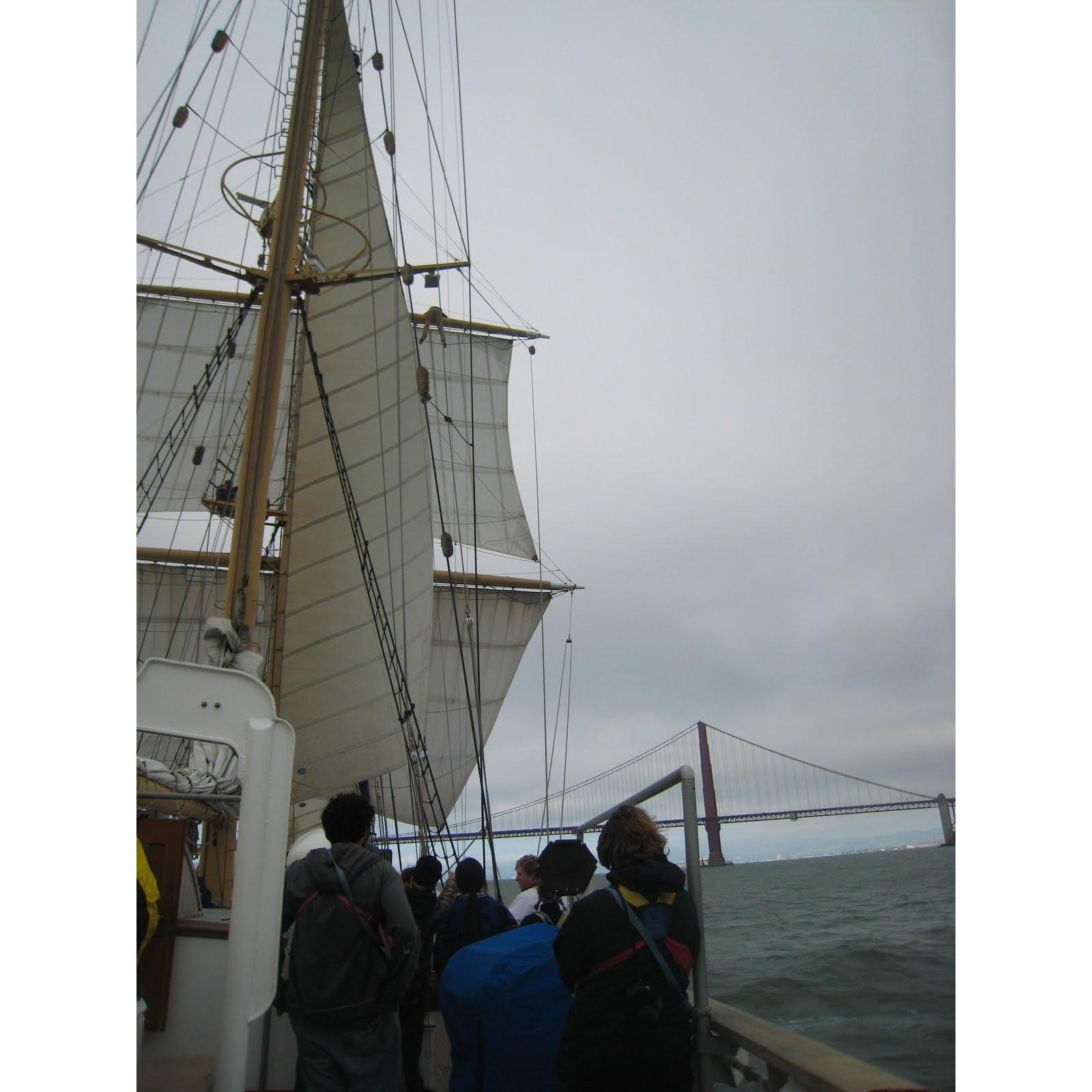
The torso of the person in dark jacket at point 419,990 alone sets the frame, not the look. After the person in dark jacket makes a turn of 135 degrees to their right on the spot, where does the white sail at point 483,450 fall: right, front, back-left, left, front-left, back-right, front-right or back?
back-left

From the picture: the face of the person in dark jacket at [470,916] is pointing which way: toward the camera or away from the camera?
away from the camera

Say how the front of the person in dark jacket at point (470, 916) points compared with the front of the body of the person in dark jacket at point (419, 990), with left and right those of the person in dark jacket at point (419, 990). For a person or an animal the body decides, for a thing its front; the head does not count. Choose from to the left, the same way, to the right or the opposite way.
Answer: the same way

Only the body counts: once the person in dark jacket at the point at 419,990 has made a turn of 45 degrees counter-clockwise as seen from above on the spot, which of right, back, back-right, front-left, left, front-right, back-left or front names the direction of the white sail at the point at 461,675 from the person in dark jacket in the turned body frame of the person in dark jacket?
front-right

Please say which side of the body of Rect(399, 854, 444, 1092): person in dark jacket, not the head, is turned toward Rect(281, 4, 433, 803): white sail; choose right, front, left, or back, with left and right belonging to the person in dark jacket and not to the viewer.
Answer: front

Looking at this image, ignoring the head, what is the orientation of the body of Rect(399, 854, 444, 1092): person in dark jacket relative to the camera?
away from the camera

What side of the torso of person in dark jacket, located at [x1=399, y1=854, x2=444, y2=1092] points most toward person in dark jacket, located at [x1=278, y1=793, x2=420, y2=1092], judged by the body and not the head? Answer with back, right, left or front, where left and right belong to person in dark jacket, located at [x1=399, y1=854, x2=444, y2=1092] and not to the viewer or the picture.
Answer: back

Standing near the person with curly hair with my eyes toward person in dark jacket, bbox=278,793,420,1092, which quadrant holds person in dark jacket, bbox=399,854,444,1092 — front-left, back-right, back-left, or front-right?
front-right

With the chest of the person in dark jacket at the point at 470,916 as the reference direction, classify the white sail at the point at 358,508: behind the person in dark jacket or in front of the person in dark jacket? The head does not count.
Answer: in front

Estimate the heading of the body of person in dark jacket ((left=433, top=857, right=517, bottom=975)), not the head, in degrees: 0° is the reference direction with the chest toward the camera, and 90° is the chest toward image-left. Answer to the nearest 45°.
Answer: approximately 180°

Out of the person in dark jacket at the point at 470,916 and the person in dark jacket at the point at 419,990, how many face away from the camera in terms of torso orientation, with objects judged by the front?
2

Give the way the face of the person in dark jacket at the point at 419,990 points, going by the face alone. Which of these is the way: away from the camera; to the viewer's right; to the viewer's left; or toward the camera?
away from the camera

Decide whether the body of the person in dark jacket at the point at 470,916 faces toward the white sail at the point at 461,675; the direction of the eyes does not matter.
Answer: yes

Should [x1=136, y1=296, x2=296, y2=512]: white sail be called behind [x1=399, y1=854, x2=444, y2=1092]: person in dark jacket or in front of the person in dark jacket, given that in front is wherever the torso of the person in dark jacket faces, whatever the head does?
in front
